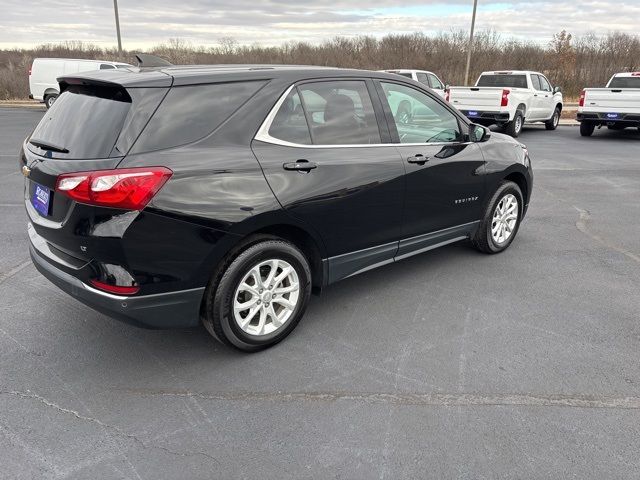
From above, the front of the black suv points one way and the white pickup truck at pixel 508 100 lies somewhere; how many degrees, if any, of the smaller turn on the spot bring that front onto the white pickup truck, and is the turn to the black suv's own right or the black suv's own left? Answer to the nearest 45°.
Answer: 0° — it already faces it

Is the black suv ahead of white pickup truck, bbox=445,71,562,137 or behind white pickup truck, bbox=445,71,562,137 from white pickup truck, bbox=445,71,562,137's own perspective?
behind

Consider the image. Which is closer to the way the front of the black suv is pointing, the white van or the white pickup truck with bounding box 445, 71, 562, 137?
the white pickup truck

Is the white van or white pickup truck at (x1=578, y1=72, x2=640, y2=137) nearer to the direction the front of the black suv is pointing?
the white pickup truck

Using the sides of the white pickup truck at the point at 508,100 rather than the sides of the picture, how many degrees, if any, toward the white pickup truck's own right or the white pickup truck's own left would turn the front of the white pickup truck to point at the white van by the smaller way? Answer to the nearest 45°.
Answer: approximately 135° to the white pickup truck's own left

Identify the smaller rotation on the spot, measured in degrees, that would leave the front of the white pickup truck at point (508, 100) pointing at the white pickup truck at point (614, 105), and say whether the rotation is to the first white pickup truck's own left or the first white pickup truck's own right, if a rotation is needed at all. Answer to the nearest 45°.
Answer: approximately 45° to the first white pickup truck's own right

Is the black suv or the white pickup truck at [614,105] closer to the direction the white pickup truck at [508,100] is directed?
the white pickup truck

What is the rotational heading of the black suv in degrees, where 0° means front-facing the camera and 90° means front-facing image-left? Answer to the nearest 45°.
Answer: approximately 225°

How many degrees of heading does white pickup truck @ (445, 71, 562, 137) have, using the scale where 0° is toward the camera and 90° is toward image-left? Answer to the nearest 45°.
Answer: approximately 225°

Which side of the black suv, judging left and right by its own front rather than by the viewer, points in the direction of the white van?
left
